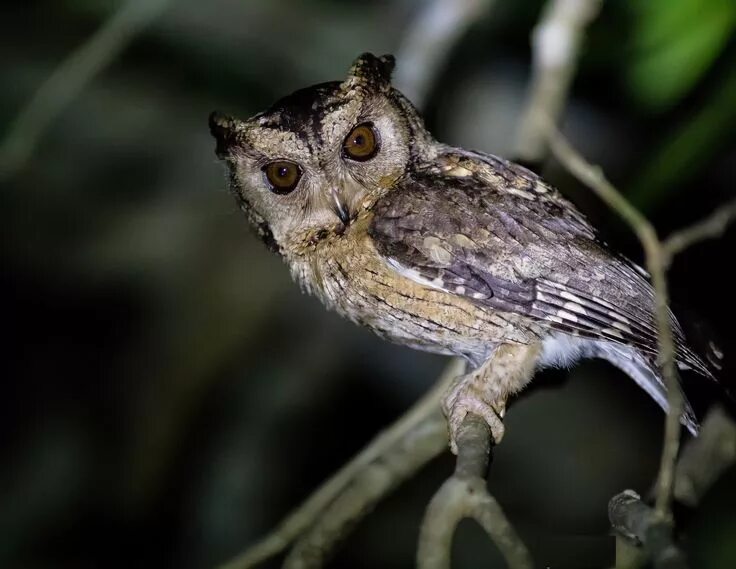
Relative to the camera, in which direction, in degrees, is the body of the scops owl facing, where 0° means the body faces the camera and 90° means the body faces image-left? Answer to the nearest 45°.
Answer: approximately 90°
